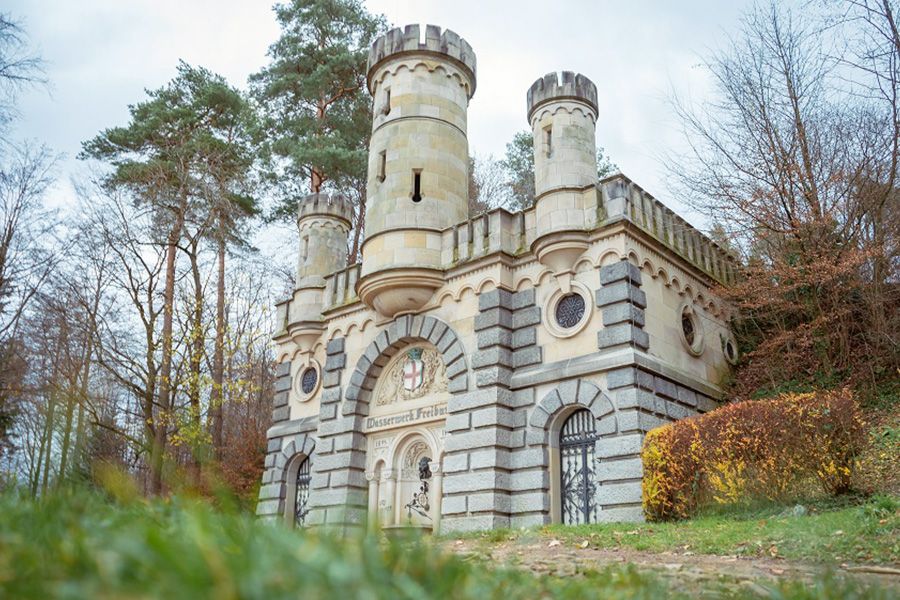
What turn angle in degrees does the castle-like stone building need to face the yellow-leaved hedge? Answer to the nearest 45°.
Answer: approximately 90° to its left

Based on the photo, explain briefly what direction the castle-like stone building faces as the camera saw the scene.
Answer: facing the viewer and to the left of the viewer
